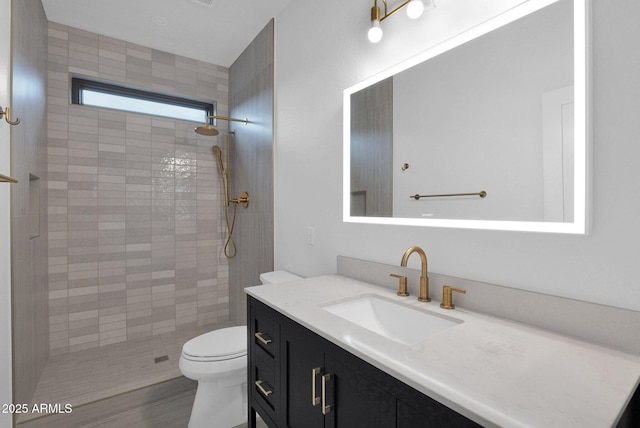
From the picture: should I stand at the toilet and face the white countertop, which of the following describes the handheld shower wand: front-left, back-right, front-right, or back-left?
back-left

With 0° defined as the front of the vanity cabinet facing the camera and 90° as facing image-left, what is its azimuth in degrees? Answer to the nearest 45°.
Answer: approximately 45°
